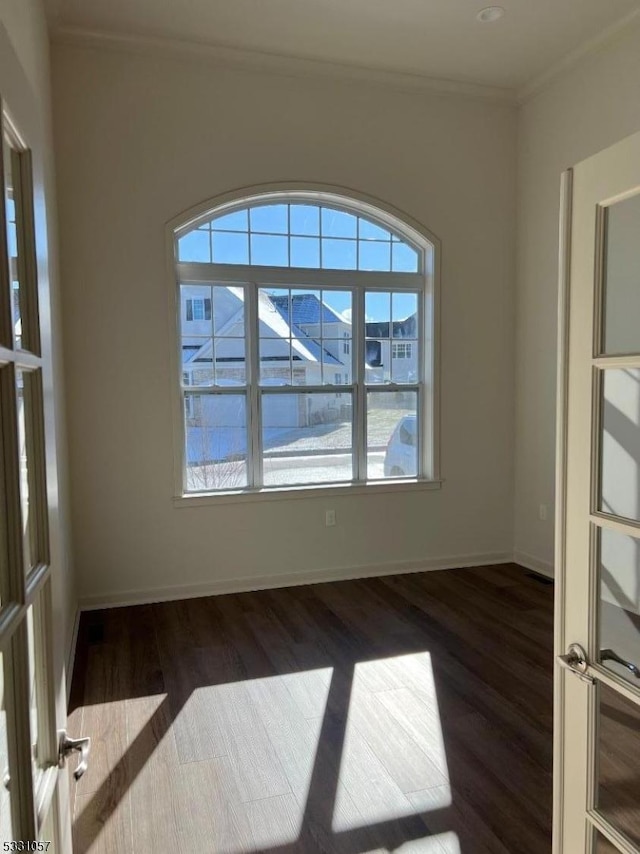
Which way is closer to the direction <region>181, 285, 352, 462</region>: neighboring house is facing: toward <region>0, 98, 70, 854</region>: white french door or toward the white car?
the white french door

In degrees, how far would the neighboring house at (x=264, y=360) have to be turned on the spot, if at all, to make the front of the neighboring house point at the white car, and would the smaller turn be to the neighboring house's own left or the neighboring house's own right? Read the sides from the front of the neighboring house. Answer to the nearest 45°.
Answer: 0° — it already faces it

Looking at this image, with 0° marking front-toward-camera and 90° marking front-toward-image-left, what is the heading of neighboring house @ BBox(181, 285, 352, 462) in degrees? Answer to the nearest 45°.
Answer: approximately 0°

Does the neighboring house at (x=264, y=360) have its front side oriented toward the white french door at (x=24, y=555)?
yes

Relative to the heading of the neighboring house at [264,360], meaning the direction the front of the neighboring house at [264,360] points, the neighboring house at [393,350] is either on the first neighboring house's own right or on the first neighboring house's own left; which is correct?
on the first neighboring house's own left
